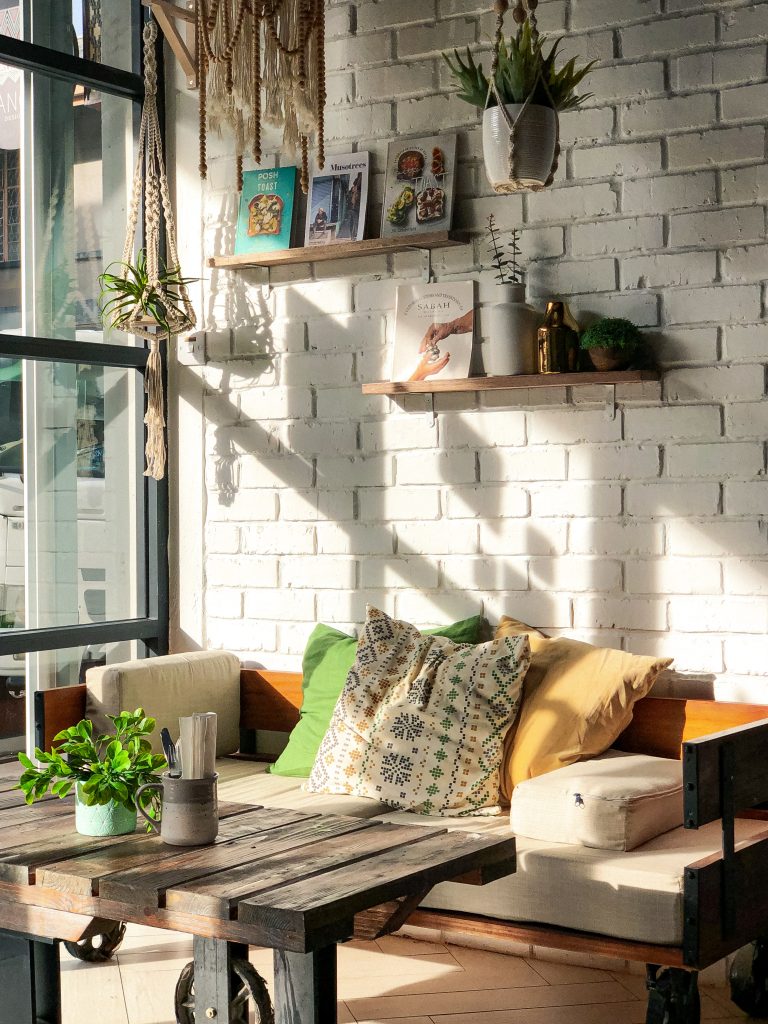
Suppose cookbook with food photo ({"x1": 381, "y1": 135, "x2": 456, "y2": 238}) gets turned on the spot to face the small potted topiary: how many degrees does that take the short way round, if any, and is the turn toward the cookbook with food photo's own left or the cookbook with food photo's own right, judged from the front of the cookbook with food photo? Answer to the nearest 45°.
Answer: approximately 45° to the cookbook with food photo's own left

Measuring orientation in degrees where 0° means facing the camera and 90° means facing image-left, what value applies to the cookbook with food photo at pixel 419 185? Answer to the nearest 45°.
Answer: approximately 0°

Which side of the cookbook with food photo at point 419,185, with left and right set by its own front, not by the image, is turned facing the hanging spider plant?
right
